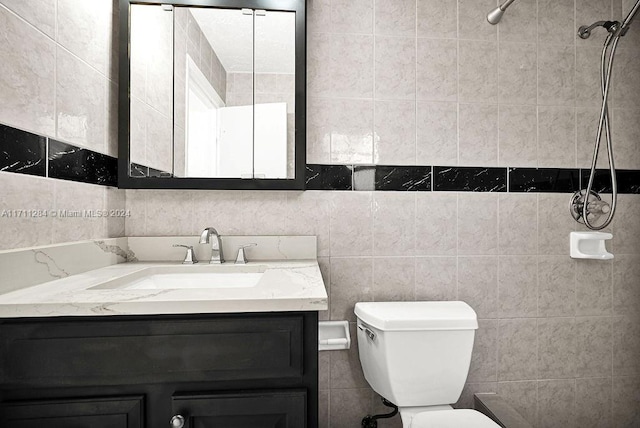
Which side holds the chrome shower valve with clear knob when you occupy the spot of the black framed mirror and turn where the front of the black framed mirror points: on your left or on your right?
on your left

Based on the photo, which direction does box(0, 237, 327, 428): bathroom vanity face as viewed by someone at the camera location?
facing the viewer

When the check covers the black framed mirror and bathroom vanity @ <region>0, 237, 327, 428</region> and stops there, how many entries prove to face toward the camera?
2

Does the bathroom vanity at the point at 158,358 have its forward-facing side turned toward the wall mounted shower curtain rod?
no

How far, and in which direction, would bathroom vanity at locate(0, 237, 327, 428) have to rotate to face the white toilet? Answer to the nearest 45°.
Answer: approximately 90° to its left

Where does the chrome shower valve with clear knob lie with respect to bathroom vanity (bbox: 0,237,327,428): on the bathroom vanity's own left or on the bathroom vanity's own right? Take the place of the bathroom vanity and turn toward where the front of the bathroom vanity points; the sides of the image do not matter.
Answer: on the bathroom vanity's own left

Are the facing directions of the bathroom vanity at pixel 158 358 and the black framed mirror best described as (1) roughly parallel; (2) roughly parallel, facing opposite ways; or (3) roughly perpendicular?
roughly parallel

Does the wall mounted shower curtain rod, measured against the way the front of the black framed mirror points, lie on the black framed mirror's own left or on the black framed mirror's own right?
on the black framed mirror's own left

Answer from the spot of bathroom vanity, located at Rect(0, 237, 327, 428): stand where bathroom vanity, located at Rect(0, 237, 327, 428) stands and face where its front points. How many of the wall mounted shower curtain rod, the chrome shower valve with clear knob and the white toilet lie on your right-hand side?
0
